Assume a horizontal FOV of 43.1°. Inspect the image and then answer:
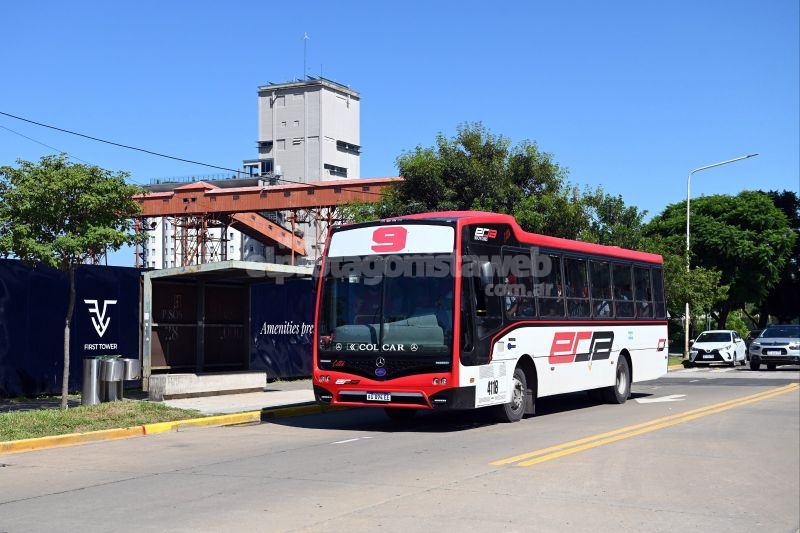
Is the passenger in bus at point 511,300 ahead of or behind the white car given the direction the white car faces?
ahead

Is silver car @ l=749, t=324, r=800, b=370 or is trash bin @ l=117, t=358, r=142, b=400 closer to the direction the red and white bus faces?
the trash bin

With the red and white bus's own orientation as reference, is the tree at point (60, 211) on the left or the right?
on its right

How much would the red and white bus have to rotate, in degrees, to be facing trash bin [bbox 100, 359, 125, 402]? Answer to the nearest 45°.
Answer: approximately 45° to its right

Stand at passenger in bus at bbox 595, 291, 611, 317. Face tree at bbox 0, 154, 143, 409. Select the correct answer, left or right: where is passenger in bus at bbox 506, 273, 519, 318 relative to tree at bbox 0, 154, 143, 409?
left

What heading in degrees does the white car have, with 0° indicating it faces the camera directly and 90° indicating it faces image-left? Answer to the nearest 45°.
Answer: approximately 45°

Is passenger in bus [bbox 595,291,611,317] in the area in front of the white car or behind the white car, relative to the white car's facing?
in front

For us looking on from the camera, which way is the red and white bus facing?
facing the viewer and to the left of the viewer

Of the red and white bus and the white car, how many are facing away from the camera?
0

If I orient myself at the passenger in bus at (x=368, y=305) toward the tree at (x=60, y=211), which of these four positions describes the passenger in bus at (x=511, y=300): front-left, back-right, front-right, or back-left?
back-right
